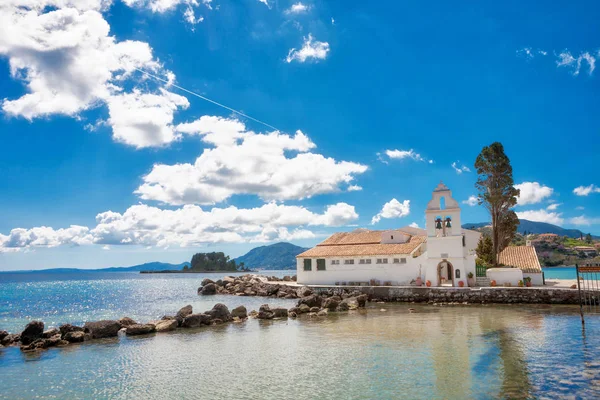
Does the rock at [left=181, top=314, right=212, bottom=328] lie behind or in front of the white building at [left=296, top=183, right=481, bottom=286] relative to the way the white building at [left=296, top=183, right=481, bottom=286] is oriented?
in front

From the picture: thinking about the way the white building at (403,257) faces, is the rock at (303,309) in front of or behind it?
in front

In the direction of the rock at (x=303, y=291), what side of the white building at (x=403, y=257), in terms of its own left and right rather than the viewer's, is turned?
right

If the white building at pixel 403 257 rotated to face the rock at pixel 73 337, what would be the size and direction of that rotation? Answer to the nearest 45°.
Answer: approximately 45° to its right

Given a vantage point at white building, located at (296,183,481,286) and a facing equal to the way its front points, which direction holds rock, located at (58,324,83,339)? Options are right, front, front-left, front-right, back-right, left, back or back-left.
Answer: front-right

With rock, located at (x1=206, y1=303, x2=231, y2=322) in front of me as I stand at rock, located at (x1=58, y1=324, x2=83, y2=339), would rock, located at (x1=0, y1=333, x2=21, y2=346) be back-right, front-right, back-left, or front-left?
back-left

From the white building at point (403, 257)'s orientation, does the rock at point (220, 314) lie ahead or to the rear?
ahead

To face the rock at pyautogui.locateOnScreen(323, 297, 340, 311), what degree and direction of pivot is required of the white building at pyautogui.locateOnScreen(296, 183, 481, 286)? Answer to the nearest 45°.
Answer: approximately 45° to its right

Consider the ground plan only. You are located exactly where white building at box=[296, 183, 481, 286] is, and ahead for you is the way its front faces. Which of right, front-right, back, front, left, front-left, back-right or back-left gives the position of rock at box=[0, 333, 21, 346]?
front-right

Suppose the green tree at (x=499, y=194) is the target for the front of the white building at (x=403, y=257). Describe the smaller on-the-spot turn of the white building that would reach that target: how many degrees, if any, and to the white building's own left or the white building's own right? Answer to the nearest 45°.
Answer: approximately 90° to the white building's own left

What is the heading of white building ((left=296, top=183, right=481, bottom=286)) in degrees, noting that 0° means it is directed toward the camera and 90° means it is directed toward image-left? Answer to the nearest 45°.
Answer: approximately 0°
